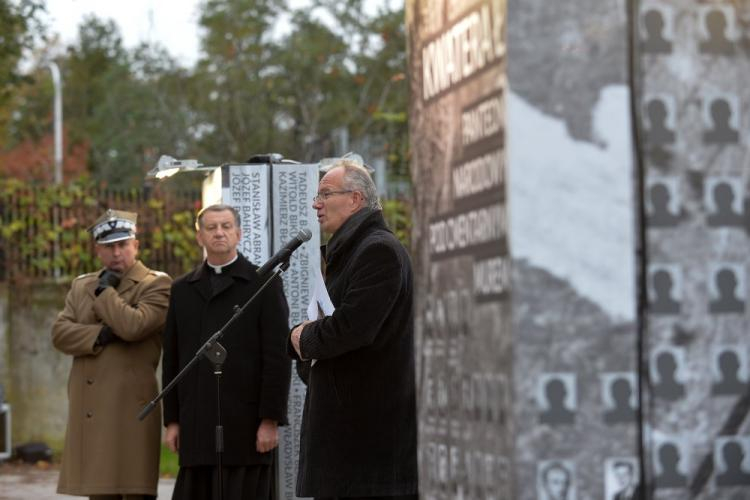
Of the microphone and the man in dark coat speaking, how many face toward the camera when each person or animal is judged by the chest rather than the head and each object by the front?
0

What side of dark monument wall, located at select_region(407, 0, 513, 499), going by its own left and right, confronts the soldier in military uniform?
right

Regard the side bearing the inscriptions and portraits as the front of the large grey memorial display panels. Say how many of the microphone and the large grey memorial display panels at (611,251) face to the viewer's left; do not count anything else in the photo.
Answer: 0

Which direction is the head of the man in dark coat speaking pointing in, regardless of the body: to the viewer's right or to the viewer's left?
to the viewer's left

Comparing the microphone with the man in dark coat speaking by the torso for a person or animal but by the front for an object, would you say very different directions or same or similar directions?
very different directions

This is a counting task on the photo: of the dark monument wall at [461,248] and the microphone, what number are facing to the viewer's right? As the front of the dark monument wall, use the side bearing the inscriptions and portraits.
1

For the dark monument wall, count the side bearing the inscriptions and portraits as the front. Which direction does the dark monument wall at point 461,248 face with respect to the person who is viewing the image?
facing the viewer and to the left of the viewer

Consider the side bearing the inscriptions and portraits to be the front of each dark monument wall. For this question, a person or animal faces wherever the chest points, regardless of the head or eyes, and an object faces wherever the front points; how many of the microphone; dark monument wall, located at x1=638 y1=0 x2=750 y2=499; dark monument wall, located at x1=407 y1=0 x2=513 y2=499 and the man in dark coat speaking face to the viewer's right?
1

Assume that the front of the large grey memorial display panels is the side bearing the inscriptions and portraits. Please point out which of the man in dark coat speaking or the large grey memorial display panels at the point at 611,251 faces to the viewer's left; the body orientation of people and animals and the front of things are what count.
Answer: the man in dark coat speaking

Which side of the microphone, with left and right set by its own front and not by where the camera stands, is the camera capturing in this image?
right

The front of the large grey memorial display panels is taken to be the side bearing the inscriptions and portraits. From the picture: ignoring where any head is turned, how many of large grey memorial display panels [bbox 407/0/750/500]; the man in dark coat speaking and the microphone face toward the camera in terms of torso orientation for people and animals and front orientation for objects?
1

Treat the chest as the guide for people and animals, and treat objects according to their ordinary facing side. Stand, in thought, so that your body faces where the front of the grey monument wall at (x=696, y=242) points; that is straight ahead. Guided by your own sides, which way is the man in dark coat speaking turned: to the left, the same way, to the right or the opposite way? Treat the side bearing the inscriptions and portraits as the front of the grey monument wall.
to the right

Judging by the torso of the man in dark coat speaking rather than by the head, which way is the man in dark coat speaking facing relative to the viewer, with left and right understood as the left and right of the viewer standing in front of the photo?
facing to the left of the viewer

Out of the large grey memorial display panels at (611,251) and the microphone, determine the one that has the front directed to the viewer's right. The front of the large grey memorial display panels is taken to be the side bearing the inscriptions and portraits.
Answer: the microphone
